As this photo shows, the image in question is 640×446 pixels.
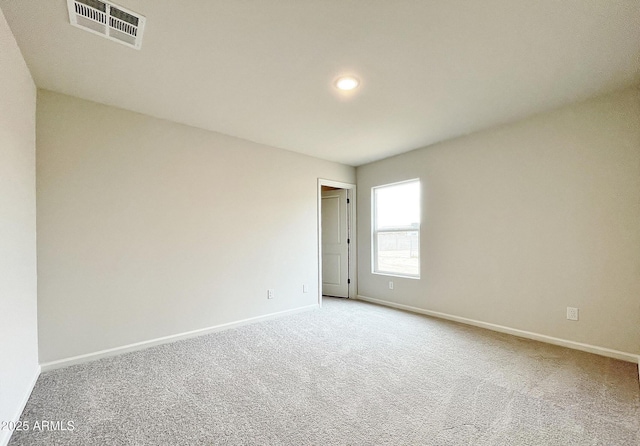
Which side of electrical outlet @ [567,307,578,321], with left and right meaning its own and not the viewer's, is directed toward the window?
right

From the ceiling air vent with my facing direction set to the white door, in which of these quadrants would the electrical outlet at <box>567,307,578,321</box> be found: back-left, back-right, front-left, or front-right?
front-right

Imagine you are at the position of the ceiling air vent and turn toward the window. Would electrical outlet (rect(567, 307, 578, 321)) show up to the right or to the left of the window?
right

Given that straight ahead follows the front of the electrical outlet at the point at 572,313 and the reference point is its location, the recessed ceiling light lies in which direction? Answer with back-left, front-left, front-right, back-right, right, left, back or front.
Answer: front-right

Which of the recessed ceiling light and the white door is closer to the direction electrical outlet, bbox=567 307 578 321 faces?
the recessed ceiling light

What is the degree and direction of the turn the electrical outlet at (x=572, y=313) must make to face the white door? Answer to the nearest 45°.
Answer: approximately 90° to its right

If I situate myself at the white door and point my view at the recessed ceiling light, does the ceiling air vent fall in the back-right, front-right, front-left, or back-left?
front-right

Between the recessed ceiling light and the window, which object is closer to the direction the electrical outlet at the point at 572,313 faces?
the recessed ceiling light

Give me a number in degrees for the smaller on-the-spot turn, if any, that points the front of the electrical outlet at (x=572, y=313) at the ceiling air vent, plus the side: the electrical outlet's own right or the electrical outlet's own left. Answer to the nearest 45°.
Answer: approximately 45° to the electrical outlet's own right

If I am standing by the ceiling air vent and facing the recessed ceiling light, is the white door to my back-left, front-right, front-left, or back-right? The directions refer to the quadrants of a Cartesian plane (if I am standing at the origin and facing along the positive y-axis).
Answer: front-left
